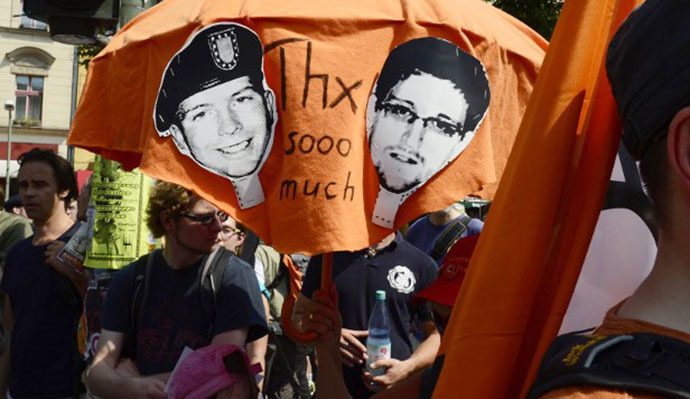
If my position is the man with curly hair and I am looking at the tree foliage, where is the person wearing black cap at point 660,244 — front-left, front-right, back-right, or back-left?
back-right

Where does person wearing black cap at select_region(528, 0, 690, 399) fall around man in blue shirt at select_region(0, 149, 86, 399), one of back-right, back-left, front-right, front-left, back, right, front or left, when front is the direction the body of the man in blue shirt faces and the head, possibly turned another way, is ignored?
front-left

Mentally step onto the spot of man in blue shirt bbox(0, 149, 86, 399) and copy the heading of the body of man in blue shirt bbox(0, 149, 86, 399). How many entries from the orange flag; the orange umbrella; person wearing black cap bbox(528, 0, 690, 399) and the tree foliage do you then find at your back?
1

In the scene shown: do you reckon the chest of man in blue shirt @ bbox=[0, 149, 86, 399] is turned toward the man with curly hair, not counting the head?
no

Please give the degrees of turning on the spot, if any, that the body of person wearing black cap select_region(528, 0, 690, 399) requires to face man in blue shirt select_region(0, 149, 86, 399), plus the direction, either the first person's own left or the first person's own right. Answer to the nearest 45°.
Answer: approximately 90° to the first person's own left

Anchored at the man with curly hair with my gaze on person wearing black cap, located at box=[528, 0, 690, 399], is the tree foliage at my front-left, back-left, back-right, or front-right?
back-left

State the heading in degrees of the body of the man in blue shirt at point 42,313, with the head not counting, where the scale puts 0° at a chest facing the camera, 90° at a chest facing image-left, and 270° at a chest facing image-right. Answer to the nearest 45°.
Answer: approximately 45°

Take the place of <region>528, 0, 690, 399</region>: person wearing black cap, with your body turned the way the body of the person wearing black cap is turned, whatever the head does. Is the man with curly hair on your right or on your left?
on your left

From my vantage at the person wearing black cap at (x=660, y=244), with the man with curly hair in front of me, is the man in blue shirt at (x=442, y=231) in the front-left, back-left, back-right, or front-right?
front-right

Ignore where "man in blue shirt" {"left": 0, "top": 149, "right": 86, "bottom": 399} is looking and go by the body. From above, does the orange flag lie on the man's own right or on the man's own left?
on the man's own left

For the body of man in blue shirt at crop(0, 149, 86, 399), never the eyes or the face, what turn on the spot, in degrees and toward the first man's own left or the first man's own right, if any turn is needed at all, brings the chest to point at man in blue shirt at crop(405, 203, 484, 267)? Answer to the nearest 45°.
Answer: approximately 135° to the first man's own left
